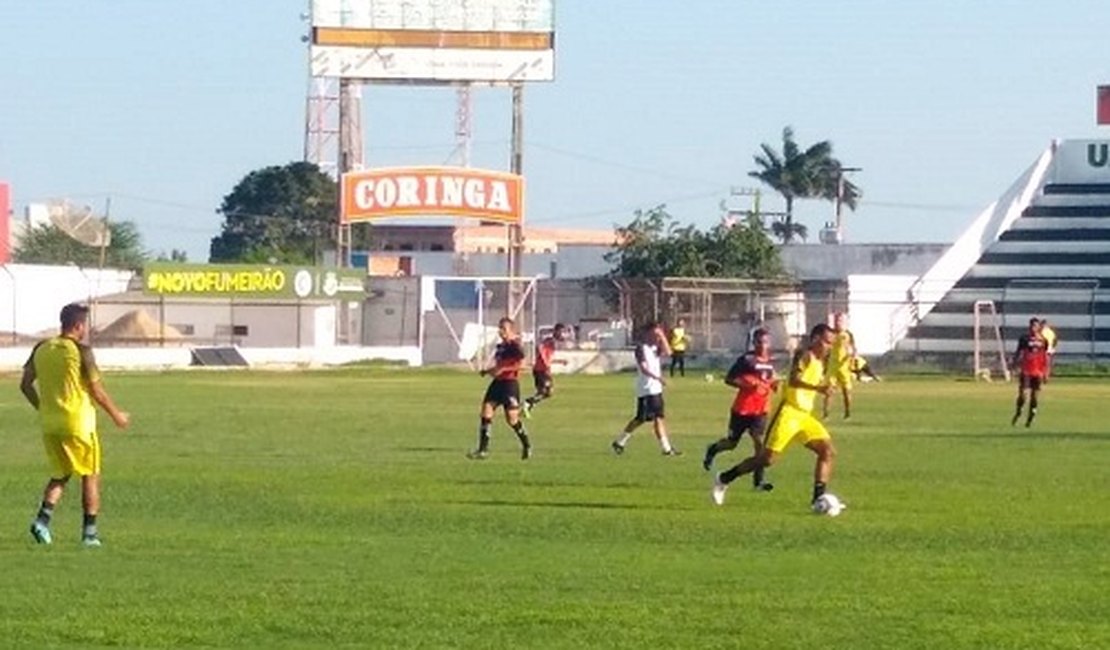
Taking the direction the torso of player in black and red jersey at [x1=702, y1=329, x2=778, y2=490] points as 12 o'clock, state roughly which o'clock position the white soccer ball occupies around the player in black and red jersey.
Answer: The white soccer ball is roughly at 1 o'clock from the player in black and red jersey.

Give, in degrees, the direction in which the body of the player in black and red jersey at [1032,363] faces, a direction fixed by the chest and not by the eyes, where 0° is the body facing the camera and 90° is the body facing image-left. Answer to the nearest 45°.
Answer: approximately 0°

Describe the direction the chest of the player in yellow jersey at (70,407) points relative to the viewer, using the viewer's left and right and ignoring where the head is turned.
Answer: facing away from the viewer and to the right of the viewer
